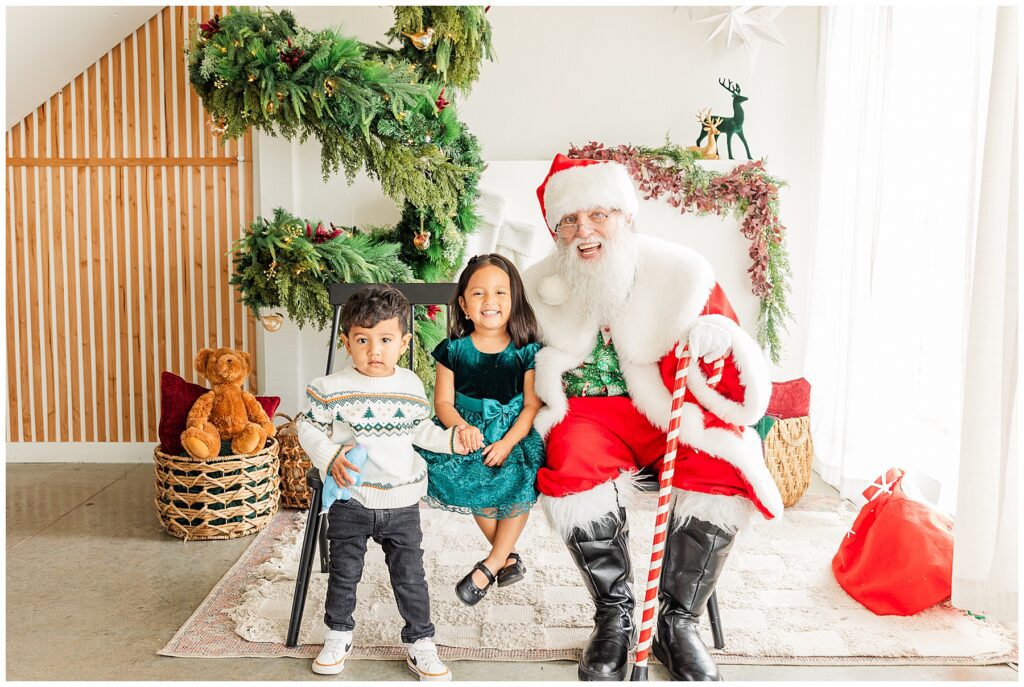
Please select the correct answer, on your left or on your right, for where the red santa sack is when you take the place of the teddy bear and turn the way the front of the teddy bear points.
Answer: on your left

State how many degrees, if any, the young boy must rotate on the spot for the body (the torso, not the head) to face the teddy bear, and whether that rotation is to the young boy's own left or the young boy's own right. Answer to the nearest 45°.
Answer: approximately 135° to the young boy's own right

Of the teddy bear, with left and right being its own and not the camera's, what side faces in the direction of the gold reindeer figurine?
left

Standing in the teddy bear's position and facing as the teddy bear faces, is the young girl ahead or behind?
ahead

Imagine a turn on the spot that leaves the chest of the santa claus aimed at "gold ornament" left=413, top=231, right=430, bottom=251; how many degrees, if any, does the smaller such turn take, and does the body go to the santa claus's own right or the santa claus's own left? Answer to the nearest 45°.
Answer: approximately 135° to the santa claus's own right

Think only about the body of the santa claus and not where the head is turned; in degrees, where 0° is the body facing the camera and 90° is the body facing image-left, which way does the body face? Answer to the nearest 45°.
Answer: approximately 0°

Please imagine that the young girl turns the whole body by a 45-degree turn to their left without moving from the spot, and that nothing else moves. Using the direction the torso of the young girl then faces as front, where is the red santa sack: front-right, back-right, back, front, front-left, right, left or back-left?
front-left

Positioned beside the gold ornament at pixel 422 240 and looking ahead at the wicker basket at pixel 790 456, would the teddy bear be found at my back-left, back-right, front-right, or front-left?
back-right

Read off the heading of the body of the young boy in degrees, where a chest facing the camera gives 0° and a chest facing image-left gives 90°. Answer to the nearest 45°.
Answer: approximately 0°

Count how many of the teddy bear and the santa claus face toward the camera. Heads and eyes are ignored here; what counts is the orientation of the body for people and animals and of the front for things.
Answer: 2
